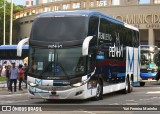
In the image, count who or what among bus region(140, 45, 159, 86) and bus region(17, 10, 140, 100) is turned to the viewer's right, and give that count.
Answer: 0

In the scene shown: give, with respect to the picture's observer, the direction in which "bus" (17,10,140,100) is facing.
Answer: facing the viewer and to the left of the viewer

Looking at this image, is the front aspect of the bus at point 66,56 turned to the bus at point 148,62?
no

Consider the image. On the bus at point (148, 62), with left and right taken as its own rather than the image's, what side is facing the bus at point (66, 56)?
front

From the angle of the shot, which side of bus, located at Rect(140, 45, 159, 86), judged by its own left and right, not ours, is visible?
front
